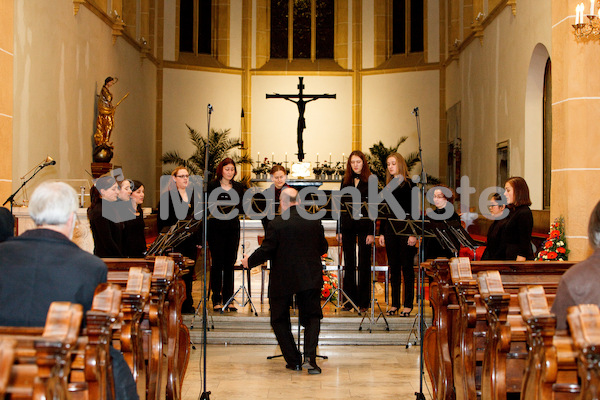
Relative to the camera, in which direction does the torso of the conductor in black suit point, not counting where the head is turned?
away from the camera

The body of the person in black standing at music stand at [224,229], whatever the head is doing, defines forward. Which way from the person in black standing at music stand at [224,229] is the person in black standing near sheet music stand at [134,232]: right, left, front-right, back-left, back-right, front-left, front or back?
front-right

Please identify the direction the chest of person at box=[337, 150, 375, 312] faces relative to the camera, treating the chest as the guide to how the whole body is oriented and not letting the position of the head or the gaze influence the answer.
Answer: toward the camera

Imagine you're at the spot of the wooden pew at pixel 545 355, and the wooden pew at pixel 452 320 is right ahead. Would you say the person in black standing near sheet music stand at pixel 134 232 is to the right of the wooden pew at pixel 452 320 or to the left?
left

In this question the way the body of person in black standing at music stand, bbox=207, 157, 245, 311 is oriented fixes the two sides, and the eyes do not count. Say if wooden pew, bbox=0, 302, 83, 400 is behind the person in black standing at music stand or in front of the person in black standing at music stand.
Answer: in front

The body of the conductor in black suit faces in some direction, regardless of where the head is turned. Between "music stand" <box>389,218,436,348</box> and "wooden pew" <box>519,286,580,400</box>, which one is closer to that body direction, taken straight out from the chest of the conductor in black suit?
the music stand

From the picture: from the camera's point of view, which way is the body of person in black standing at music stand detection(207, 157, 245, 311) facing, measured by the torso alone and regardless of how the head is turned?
toward the camera

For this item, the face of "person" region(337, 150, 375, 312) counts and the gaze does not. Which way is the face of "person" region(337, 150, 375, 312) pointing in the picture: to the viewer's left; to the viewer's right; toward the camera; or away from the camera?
toward the camera

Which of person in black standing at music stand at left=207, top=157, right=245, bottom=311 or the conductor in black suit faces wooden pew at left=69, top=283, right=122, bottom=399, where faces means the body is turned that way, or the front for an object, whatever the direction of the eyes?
the person in black standing at music stand

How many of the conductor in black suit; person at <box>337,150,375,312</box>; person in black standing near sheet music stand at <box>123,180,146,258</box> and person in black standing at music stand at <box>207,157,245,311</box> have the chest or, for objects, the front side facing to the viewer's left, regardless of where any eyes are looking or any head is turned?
0

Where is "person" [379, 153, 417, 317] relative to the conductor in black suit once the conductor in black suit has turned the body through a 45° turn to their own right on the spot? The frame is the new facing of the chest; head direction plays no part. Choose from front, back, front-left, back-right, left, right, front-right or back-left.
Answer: front

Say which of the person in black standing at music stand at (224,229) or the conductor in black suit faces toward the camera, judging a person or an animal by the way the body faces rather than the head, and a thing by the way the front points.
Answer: the person in black standing at music stand
